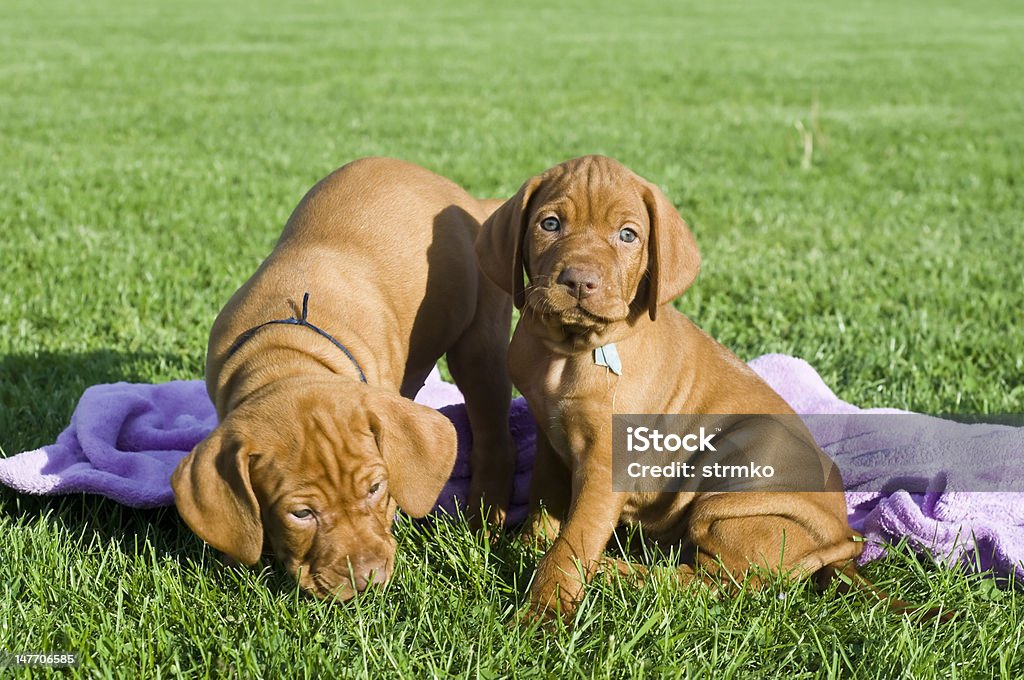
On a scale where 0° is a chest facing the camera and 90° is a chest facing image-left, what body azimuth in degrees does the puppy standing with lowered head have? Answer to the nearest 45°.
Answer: approximately 45°

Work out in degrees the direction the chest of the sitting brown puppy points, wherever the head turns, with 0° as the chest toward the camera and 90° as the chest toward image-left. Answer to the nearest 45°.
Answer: approximately 45°
